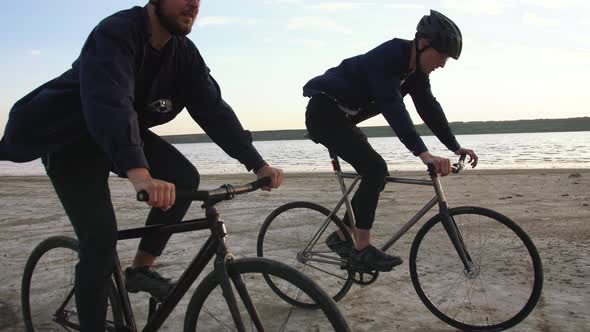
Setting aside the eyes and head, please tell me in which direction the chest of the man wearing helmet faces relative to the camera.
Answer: to the viewer's right

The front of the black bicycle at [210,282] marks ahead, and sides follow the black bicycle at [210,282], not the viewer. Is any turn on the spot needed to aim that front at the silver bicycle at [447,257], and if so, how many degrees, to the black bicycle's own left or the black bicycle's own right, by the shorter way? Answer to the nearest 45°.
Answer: approximately 90° to the black bicycle's own left

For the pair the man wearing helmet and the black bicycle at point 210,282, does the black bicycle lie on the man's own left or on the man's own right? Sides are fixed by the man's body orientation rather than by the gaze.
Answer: on the man's own right

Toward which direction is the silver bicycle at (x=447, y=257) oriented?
to the viewer's right

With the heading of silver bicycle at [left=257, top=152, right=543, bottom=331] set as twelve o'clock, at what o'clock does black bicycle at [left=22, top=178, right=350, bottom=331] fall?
black bicycle at [left=22, top=178, right=350, bottom=331] is roughly at 4 o'clock from silver bicycle at [left=257, top=152, right=543, bottom=331].

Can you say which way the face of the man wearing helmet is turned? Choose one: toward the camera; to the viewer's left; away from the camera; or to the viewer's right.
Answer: to the viewer's right
